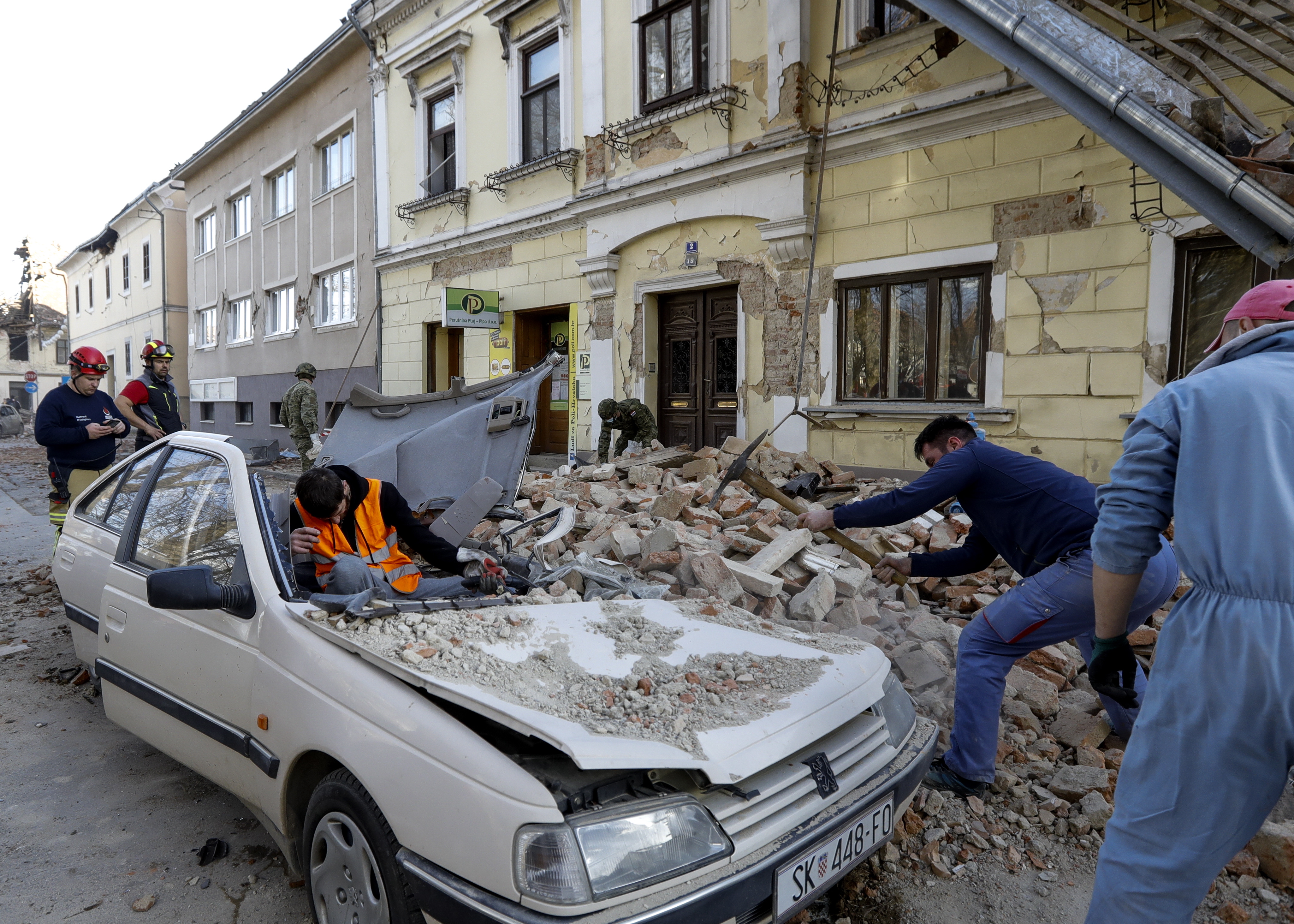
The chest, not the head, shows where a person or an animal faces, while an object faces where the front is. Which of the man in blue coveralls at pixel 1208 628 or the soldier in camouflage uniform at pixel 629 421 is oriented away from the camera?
the man in blue coveralls

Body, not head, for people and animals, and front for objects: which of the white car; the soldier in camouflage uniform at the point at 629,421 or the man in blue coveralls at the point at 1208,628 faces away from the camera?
the man in blue coveralls

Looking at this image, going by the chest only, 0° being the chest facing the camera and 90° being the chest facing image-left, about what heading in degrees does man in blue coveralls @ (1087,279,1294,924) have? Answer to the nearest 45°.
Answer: approximately 180°

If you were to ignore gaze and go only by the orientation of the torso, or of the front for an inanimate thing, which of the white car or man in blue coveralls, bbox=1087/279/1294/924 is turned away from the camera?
the man in blue coveralls

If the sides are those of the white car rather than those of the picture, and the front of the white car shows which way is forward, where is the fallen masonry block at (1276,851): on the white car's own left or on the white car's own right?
on the white car's own left

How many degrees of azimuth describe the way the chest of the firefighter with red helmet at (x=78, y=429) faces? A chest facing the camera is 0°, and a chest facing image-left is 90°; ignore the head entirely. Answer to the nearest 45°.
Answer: approximately 315°

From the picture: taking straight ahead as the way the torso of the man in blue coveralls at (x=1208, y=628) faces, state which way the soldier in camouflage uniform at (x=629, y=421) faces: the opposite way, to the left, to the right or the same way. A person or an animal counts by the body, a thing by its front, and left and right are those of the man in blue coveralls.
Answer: the opposite way

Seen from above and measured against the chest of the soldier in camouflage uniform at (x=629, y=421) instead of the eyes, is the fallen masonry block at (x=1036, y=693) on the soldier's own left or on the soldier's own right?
on the soldier's own left

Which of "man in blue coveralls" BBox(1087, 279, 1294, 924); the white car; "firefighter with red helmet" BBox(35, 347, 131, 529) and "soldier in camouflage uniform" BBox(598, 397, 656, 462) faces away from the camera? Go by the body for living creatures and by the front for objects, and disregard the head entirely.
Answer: the man in blue coveralls

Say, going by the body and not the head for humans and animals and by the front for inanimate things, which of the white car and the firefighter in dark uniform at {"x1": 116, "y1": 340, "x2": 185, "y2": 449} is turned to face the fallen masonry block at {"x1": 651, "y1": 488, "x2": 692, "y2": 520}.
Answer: the firefighter in dark uniform
